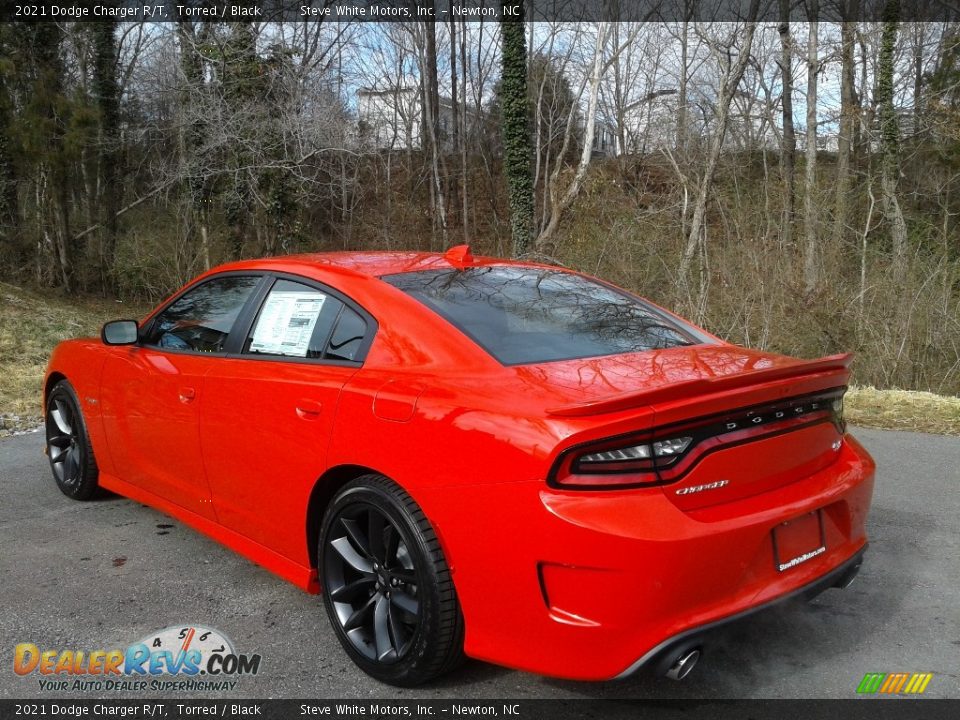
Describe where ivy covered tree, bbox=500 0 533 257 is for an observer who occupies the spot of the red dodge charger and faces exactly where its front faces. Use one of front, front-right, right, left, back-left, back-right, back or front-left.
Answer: front-right

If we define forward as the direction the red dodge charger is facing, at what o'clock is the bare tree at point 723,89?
The bare tree is roughly at 2 o'clock from the red dodge charger.

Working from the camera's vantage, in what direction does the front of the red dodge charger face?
facing away from the viewer and to the left of the viewer

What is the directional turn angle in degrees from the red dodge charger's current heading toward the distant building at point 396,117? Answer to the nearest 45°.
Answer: approximately 45° to its right

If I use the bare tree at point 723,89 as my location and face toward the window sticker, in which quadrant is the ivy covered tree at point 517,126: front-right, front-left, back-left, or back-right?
front-right
